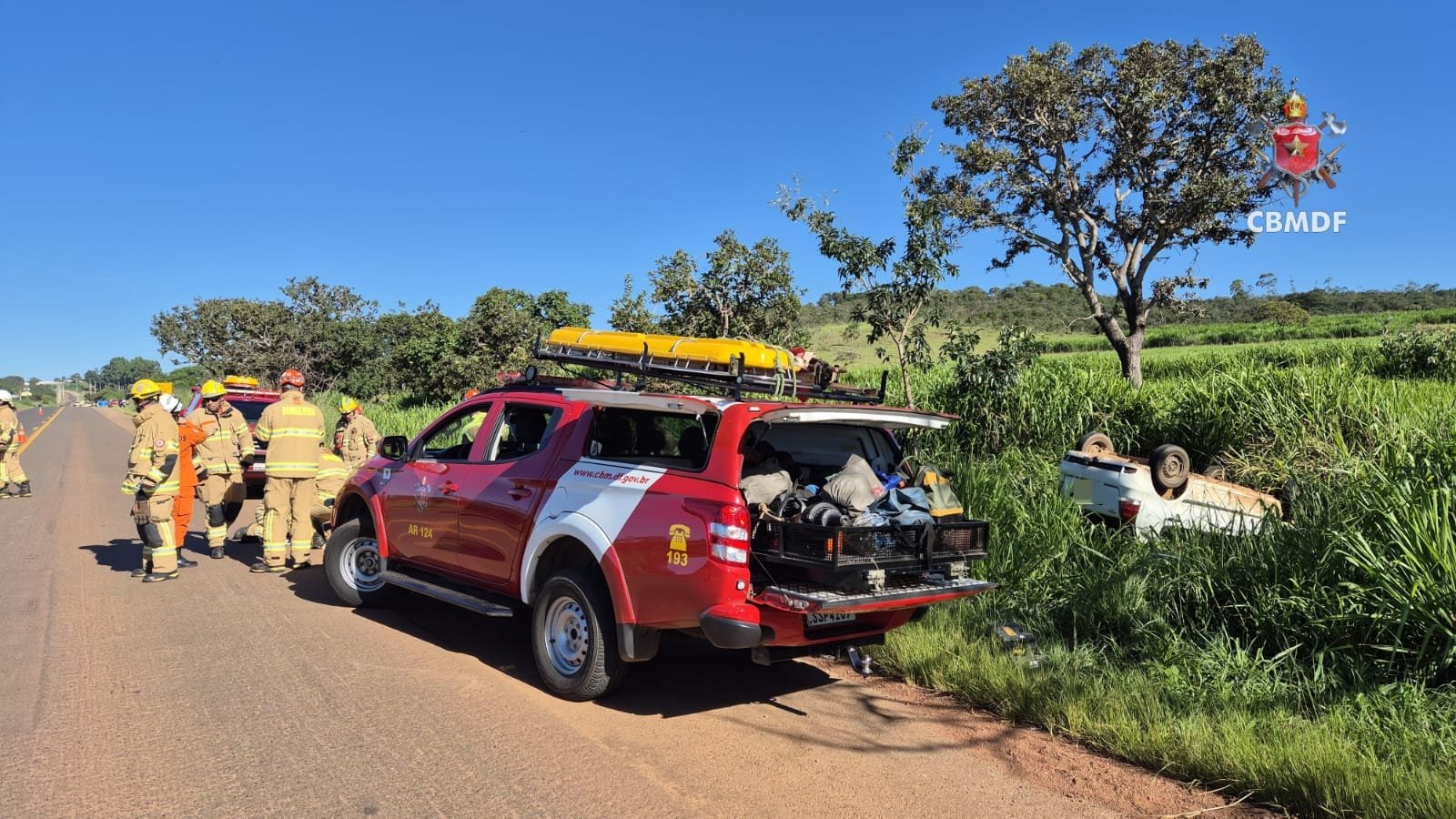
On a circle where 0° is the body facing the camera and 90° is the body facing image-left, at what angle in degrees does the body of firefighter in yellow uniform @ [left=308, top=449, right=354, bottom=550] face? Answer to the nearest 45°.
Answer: approximately 90°

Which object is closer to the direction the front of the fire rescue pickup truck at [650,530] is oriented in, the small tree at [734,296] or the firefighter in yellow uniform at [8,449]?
the firefighter in yellow uniform

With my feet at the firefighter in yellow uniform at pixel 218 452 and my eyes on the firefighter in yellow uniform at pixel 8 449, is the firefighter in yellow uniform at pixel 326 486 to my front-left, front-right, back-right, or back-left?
back-right

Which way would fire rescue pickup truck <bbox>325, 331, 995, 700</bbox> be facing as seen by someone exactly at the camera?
facing away from the viewer and to the left of the viewer

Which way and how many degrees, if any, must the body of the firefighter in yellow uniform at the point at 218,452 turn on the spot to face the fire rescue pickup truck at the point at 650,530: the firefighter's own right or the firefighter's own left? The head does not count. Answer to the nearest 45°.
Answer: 0° — they already face it

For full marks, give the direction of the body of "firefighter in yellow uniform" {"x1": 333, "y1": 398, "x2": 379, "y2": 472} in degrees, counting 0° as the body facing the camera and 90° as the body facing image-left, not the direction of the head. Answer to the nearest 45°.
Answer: approximately 45°

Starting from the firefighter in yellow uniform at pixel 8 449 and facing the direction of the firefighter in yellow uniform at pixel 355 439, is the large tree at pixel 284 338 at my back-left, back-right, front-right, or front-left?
back-left

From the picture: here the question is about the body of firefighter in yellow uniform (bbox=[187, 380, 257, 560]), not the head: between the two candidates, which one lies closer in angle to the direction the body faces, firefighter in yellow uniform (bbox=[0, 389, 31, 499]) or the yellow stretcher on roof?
the yellow stretcher on roof

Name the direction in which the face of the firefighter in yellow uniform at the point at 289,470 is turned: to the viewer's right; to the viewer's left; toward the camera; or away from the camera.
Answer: away from the camera

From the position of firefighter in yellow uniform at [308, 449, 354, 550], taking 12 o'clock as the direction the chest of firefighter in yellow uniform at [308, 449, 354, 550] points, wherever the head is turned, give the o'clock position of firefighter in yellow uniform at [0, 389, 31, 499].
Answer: firefighter in yellow uniform at [0, 389, 31, 499] is roughly at 2 o'clock from firefighter in yellow uniform at [308, 449, 354, 550].
